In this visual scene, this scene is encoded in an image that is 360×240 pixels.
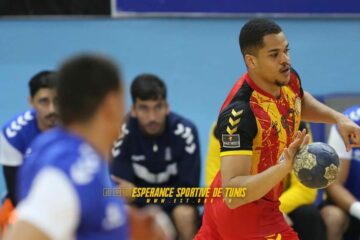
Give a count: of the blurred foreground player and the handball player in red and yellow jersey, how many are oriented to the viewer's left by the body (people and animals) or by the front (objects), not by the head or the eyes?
0

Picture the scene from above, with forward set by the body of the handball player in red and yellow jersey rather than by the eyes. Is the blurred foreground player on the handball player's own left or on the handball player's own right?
on the handball player's own right

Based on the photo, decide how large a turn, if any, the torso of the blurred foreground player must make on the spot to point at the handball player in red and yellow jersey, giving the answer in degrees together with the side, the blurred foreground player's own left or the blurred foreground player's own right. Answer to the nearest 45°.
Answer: approximately 45° to the blurred foreground player's own left

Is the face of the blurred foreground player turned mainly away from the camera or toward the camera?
away from the camera

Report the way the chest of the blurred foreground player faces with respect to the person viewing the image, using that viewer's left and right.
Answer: facing to the right of the viewer

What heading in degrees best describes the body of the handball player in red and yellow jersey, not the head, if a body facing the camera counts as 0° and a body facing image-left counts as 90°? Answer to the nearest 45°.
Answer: approximately 315°
